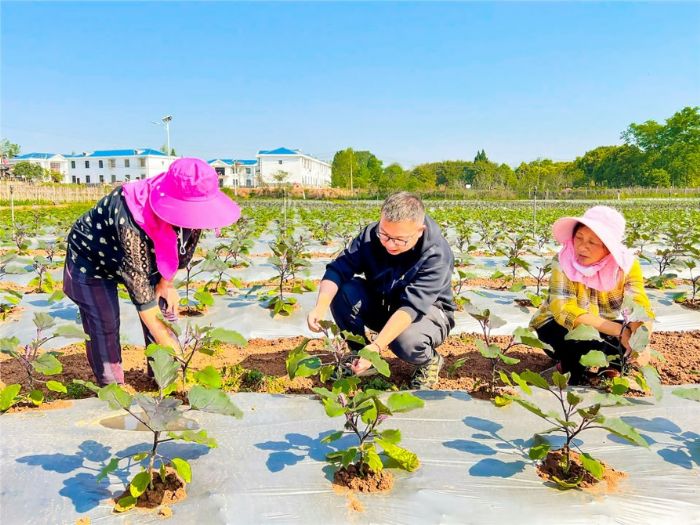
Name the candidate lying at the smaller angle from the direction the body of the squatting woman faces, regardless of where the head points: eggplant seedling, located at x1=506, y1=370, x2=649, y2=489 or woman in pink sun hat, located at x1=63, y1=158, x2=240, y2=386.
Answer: the eggplant seedling

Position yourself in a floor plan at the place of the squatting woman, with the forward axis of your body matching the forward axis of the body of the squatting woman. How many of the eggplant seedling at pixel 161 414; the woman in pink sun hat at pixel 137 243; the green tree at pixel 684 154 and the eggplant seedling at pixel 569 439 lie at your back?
1

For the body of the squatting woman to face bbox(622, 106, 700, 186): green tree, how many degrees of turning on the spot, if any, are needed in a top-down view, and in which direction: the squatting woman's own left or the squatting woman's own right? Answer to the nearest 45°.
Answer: approximately 180°

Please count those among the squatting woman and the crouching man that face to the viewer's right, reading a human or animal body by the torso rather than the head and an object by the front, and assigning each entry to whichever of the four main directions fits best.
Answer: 0

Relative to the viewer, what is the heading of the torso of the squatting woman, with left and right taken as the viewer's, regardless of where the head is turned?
facing the viewer

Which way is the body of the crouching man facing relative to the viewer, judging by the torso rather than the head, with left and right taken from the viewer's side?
facing the viewer and to the left of the viewer

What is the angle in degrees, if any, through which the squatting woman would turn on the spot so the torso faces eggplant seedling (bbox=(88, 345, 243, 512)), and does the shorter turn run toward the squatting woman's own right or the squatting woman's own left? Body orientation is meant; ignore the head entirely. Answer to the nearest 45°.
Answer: approximately 45° to the squatting woman's own right

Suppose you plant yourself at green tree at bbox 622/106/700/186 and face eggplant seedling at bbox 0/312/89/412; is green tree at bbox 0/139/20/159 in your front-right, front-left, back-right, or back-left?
front-right

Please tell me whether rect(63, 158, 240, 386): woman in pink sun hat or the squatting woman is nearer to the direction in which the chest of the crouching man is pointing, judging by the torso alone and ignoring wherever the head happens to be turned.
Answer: the woman in pink sun hat

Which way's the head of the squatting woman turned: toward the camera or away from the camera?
toward the camera

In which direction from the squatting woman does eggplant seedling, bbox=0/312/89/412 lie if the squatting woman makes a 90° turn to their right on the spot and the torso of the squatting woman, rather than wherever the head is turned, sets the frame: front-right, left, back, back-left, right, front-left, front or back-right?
front-left

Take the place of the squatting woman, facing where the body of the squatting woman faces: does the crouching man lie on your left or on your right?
on your right

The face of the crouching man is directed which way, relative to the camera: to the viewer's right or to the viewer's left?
to the viewer's left

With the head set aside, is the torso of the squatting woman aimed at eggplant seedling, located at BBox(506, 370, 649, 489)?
yes

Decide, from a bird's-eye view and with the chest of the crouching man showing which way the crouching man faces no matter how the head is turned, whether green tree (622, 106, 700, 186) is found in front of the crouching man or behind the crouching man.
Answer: behind

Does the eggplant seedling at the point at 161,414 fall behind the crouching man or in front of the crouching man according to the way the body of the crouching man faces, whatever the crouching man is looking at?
in front
